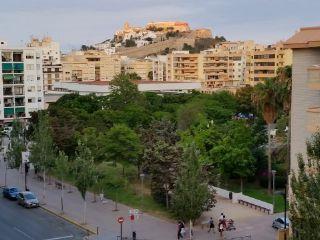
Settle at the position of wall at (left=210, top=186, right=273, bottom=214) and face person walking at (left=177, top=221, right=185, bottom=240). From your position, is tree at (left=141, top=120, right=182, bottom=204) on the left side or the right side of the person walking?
right

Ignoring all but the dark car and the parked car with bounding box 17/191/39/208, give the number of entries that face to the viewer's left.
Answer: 0

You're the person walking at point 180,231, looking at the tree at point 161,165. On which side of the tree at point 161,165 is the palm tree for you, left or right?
right

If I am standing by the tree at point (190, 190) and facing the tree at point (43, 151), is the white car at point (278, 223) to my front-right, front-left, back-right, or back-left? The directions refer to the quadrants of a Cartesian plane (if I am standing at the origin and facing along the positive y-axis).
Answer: back-right
